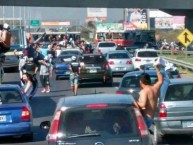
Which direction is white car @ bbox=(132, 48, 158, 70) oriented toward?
away from the camera

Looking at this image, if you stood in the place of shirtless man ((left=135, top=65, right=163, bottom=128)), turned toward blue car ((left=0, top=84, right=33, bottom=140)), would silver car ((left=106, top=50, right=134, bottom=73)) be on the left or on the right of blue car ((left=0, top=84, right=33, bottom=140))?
right

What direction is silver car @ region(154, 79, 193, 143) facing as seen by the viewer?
away from the camera

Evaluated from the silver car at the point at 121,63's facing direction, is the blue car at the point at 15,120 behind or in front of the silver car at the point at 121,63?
behind

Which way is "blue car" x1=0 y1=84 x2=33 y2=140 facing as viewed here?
away from the camera

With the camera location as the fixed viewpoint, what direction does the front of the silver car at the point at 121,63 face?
facing away from the viewer

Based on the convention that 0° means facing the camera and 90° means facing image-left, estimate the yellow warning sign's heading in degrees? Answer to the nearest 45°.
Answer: approximately 0°

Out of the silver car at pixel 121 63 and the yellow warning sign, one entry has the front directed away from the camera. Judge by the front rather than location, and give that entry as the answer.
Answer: the silver car
